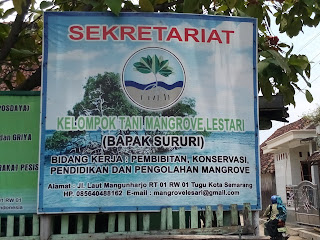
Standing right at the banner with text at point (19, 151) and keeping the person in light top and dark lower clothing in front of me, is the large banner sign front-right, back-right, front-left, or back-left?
front-right

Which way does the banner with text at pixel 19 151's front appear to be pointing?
toward the camera

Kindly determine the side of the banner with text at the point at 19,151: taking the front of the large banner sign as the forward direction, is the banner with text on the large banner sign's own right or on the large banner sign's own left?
on the large banner sign's own right

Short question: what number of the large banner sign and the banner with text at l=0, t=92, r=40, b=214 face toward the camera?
2

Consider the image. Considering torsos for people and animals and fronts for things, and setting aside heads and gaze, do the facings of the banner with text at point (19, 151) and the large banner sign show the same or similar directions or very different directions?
same or similar directions

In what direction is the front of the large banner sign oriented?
toward the camera
